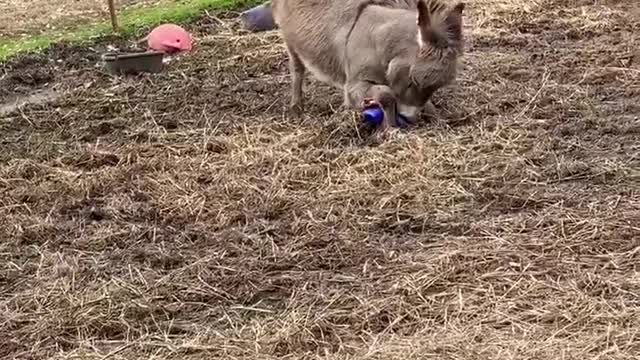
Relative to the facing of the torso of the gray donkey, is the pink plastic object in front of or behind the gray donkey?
behind

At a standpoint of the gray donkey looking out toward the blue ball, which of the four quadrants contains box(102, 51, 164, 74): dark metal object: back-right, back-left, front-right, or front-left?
back-right

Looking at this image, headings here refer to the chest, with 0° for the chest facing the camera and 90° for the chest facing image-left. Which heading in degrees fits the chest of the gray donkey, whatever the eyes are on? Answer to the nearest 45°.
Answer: approximately 315°

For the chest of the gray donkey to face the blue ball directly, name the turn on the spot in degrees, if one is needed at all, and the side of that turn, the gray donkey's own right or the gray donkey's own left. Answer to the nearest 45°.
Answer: approximately 45° to the gray donkey's own right

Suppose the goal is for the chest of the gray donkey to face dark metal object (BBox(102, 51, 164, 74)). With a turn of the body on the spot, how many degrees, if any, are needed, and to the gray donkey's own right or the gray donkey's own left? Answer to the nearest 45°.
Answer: approximately 180°

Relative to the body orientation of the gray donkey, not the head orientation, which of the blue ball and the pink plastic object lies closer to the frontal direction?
the blue ball

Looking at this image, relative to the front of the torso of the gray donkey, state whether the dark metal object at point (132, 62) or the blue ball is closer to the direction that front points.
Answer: the blue ball
